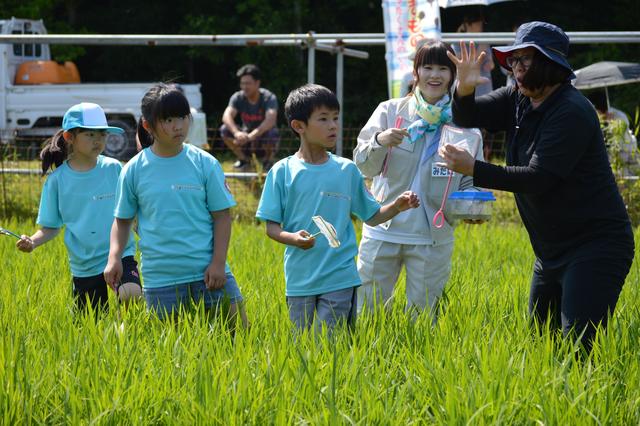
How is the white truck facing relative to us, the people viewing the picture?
facing away from the viewer and to the left of the viewer

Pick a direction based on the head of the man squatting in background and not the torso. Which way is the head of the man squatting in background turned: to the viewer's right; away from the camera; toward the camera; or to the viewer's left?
toward the camera

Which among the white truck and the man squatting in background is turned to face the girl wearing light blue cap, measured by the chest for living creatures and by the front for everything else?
the man squatting in background

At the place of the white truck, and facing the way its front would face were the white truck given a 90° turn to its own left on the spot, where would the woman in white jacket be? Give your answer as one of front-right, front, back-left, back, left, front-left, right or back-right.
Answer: front-left

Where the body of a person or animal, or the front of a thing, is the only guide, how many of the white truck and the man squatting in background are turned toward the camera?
1

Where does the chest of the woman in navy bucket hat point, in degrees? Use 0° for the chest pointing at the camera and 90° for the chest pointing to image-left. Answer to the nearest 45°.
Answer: approximately 45°

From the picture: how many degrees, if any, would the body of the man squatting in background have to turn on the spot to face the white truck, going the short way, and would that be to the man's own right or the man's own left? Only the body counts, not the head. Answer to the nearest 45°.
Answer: approximately 135° to the man's own right

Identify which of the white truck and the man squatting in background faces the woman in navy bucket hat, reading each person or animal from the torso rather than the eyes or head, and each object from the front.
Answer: the man squatting in background

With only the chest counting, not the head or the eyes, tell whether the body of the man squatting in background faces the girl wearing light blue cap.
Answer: yes

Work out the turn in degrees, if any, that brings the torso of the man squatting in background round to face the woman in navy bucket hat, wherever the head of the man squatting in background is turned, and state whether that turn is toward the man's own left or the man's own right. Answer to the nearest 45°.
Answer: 0° — they already face them

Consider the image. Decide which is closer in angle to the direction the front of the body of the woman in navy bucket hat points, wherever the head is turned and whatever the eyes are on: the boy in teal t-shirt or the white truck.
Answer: the boy in teal t-shirt

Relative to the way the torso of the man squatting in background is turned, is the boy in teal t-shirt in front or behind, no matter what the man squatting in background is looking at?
in front

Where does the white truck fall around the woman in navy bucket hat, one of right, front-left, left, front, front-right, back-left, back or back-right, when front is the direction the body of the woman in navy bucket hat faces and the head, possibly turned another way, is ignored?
right

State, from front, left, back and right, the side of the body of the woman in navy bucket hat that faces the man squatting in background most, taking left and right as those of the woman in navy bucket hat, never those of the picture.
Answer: right

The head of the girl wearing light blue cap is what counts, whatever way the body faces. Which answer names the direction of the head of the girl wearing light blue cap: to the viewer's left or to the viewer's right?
to the viewer's right

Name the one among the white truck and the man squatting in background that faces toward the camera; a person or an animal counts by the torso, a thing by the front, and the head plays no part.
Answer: the man squatting in background

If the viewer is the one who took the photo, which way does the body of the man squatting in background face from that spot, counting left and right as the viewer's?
facing the viewer
